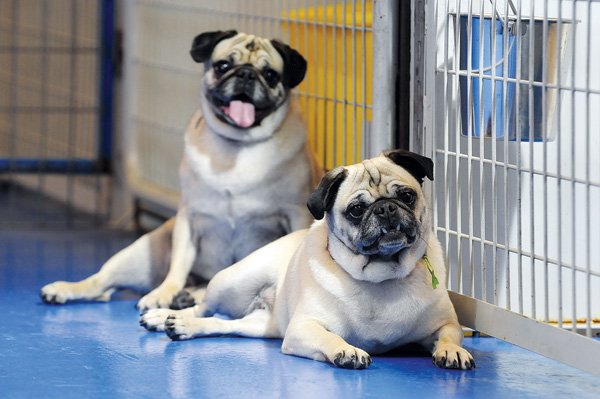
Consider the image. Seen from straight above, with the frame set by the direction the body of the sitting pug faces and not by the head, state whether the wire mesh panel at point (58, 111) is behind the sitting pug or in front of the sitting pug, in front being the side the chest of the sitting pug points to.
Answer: behind

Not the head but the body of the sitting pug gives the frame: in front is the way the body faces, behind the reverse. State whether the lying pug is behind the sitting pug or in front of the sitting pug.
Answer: in front

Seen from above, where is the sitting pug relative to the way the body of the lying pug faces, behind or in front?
behind

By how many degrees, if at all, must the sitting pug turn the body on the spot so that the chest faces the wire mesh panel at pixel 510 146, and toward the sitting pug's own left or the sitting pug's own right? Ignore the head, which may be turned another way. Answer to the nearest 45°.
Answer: approximately 45° to the sitting pug's own left

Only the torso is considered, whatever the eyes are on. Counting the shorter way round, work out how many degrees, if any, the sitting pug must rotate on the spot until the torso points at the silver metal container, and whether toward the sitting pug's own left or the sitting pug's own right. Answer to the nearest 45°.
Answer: approximately 45° to the sitting pug's own left

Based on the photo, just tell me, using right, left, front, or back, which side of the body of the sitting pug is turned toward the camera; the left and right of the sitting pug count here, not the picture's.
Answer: front

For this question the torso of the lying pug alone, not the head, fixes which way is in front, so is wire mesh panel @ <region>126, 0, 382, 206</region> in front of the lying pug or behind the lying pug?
behind

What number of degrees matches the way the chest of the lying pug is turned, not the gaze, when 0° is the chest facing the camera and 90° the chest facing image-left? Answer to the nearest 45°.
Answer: approximately 315°

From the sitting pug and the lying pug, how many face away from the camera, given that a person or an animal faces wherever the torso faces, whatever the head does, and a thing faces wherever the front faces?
0
